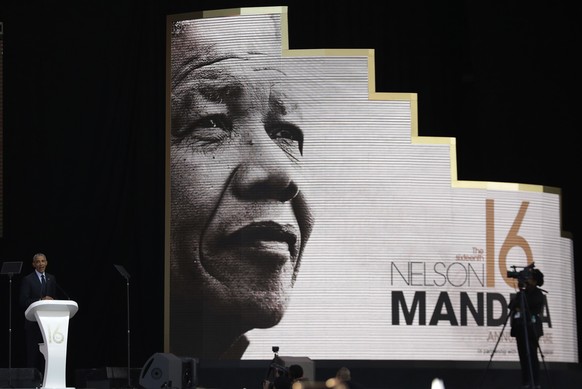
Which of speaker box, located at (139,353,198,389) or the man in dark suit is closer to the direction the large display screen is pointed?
the speaker box

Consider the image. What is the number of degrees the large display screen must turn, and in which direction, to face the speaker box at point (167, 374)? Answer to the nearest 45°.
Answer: approximately 45° to its right

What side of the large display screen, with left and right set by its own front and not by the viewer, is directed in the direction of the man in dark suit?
right

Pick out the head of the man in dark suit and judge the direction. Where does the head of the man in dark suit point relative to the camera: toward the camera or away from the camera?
toward the camera

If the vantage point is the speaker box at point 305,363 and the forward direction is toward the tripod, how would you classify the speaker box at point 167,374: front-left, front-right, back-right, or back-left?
back-right

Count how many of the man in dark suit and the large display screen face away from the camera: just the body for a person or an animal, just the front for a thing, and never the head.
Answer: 0

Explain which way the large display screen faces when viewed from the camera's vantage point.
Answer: facing the viewer

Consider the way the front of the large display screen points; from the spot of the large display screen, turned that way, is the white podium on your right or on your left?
on your right
